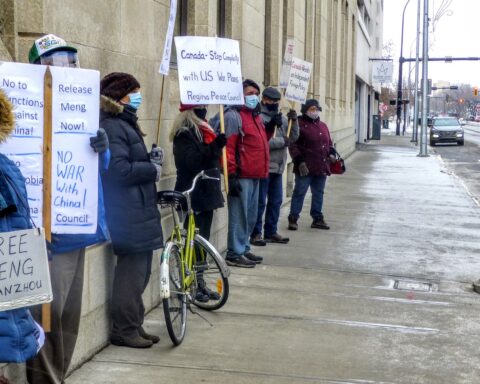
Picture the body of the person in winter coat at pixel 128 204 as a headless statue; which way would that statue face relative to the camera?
to the viewer's right

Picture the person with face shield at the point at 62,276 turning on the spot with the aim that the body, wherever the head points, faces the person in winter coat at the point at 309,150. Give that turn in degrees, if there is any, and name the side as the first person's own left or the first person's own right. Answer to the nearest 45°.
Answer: approximately 90° to the first person's own left

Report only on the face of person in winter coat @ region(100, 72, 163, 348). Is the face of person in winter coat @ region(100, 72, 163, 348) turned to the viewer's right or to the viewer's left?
to the viewer's right

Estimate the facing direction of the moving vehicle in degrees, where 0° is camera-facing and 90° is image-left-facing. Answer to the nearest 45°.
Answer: approximately 0°

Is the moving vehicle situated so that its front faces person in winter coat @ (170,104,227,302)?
yes

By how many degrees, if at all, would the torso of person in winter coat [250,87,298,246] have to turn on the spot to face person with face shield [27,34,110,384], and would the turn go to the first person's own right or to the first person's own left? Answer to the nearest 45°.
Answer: approximately 45° to the first person's own right

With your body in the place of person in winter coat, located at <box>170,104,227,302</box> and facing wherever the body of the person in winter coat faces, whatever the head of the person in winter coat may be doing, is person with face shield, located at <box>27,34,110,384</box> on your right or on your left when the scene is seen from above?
on your right

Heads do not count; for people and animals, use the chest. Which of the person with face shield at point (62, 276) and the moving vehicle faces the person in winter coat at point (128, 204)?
the moving vehicle

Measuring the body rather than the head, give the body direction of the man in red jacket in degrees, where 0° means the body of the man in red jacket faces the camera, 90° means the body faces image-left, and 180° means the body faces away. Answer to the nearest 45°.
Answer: approximately 315°

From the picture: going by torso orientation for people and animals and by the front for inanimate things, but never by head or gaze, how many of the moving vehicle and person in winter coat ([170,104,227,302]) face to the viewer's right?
1

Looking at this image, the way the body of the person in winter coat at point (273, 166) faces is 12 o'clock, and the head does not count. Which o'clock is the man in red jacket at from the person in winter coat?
The man in red jacket is roughly at 2 o'clock from the person in winter coat.

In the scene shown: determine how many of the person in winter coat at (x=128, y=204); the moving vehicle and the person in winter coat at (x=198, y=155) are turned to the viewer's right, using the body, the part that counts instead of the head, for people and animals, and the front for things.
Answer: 2

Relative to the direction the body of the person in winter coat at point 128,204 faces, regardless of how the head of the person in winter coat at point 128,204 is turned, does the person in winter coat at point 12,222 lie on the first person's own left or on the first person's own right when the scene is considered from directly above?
on the first person's own right

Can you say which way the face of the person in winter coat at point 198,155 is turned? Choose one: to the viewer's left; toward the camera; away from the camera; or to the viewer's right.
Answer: to the viewer's right

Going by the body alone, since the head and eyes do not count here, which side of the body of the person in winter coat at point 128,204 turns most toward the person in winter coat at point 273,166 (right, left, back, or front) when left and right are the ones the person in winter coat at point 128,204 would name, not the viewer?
left

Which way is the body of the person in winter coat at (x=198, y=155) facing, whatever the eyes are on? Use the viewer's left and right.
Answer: facing to the right of the viewer

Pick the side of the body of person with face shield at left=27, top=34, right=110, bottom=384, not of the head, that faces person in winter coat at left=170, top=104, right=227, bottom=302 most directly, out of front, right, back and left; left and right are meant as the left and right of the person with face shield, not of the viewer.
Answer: left
